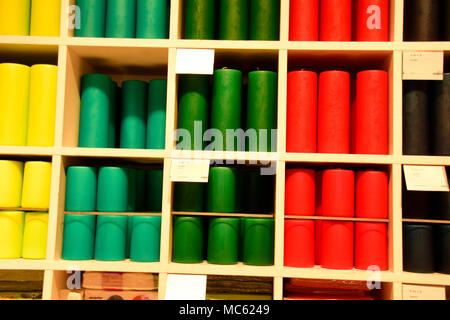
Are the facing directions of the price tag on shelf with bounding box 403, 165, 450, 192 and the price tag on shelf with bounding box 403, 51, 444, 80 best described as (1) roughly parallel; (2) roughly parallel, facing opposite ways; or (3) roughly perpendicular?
roughly parallel

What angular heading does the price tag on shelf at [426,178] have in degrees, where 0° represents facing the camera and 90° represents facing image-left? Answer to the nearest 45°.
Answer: approximately 0°

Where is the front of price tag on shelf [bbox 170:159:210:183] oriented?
toward the camera

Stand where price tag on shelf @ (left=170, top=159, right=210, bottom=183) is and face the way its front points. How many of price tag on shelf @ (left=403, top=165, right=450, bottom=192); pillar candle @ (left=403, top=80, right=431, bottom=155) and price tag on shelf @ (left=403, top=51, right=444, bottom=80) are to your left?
3

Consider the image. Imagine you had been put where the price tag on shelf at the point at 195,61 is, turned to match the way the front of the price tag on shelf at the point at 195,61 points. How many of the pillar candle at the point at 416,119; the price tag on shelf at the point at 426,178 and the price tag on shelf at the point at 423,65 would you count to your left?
3

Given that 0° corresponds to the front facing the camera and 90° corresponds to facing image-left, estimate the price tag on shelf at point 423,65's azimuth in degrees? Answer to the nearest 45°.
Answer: approximately 0°

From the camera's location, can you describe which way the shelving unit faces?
facing the viewer

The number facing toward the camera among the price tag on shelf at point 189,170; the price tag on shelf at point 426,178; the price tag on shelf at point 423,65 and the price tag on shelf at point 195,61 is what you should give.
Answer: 4
